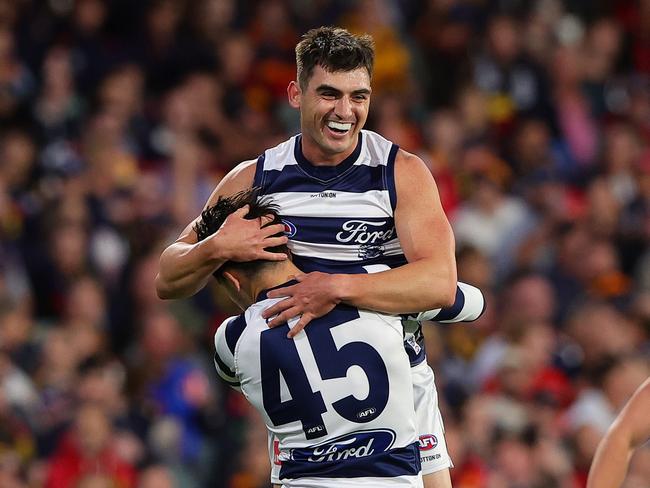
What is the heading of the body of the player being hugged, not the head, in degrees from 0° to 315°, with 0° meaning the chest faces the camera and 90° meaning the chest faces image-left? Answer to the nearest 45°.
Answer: approximately 180°
